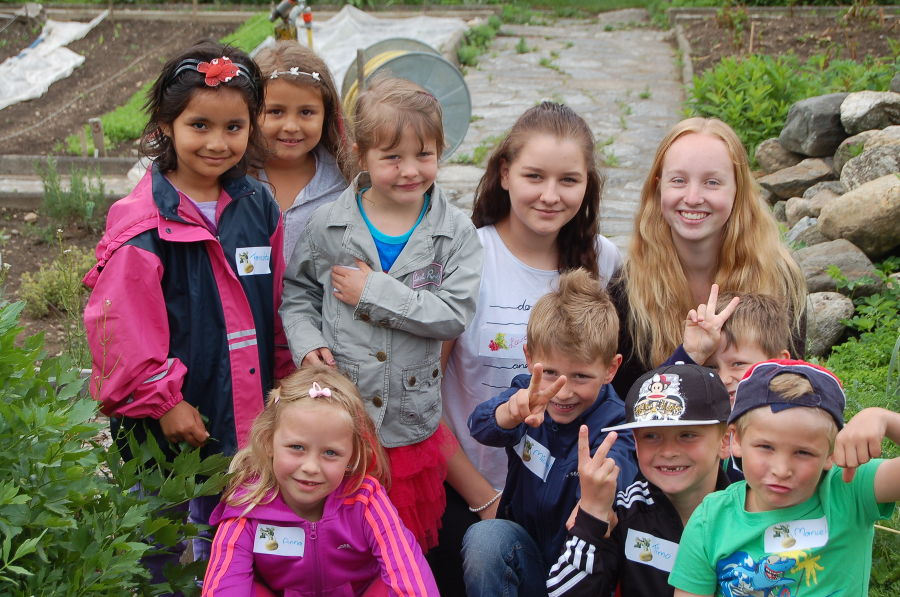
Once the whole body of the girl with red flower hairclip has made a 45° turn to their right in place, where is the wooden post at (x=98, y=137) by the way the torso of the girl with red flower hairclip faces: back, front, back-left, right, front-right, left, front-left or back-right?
back

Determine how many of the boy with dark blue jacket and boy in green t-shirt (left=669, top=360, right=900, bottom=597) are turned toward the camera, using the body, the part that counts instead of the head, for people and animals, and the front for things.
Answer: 2

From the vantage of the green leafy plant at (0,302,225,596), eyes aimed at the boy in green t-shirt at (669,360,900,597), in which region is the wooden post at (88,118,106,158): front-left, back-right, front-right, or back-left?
back-left

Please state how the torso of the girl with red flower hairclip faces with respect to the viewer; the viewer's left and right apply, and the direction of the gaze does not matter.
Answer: facing the viewer and to the right of the viewer

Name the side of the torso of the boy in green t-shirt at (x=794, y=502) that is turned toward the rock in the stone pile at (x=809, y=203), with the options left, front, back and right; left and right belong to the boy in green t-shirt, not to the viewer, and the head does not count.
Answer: back

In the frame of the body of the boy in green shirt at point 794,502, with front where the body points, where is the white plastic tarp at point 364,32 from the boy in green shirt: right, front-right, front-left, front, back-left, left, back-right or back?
back-right

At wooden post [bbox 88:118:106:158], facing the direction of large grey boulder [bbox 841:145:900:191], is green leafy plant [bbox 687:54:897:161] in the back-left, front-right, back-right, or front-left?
front-left

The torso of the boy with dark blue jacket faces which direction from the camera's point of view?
toward the camera

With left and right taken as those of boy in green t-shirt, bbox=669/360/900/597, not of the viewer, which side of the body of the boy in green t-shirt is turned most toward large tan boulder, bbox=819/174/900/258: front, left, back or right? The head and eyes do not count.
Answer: back

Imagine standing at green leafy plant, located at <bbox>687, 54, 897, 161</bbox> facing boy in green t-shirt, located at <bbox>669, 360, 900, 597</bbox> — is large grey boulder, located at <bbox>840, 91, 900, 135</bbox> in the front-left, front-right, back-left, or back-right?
front-left

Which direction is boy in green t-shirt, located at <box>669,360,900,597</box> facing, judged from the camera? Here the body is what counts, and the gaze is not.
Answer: toward the camera

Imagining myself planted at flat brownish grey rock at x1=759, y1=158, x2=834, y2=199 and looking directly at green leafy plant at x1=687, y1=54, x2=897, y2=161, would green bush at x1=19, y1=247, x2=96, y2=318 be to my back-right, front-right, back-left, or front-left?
back-left

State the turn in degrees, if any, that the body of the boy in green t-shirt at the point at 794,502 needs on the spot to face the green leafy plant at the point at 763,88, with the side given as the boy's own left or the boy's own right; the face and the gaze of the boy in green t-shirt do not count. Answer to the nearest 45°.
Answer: approximately 180°
